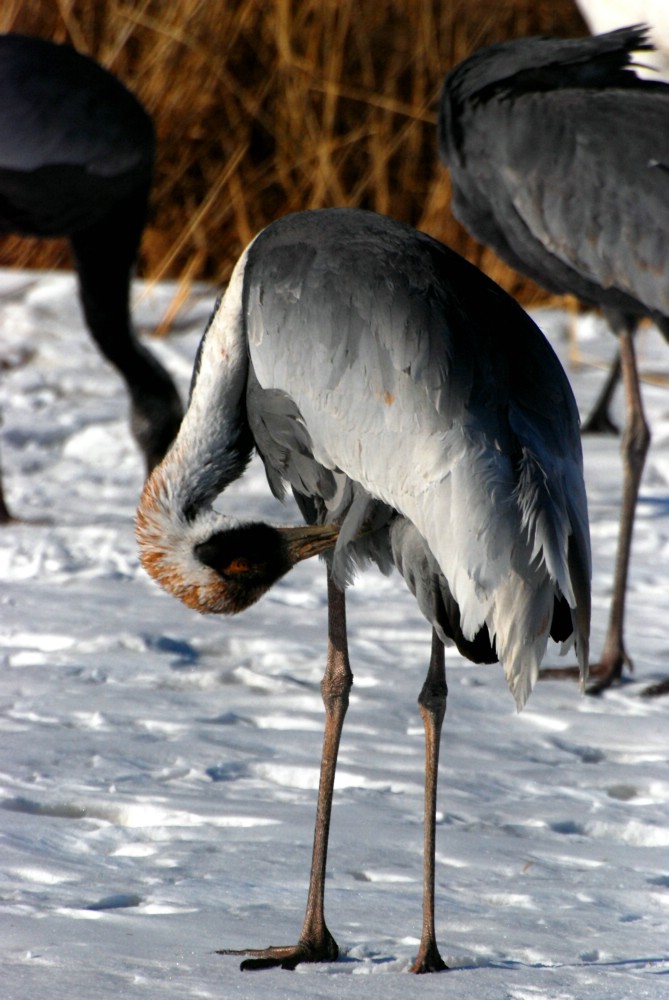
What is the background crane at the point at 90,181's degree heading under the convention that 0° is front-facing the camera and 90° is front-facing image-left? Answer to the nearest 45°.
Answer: approximately 270°
